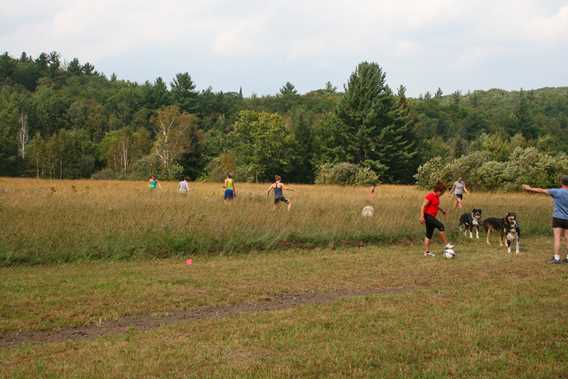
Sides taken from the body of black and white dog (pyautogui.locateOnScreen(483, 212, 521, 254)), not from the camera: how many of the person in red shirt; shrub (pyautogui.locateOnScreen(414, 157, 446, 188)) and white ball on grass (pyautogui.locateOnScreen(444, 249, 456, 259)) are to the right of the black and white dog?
2

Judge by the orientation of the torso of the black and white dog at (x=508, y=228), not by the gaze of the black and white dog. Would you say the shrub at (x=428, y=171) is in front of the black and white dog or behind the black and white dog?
behind

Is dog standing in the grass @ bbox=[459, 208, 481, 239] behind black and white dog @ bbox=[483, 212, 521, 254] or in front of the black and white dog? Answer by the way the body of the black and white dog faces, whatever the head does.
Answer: behind

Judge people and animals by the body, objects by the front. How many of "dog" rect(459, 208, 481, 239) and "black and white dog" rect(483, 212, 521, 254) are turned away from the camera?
0

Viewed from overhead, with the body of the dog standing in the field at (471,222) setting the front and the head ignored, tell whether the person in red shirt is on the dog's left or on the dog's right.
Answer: on the dog's right

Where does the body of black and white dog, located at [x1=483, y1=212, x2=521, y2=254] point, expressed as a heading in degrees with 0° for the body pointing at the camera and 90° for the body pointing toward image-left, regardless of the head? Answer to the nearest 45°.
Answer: approximately 315°

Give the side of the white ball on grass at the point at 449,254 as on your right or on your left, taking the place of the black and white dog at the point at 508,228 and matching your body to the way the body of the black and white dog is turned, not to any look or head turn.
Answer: on your right

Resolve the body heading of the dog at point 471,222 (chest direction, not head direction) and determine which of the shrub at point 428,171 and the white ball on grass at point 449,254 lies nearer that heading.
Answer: the white ball on grass

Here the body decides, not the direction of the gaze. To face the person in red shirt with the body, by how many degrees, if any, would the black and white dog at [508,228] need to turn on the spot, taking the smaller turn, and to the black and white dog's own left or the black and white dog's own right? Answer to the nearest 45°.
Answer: approximately 90° to the black and white dog's own right
